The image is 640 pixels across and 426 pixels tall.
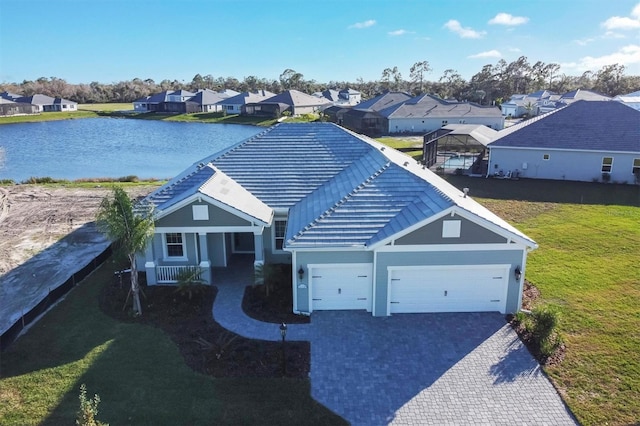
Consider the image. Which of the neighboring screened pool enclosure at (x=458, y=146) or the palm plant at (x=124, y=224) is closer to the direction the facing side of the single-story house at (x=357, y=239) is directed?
the palm plant

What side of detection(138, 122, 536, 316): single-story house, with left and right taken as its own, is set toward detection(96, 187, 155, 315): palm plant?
right

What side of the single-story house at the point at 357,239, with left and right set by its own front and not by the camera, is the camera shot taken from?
front

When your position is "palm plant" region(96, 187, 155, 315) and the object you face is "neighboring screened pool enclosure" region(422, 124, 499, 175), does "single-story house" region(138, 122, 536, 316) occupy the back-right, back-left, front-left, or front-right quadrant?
front-right

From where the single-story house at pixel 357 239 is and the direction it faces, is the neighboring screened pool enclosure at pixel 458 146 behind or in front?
behind

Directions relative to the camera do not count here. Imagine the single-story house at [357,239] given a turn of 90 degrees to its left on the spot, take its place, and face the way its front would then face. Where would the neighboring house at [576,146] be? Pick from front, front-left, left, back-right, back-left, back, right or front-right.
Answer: front-left
